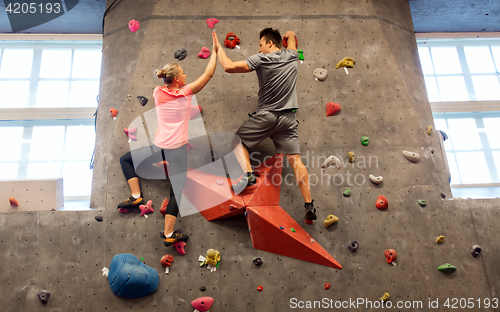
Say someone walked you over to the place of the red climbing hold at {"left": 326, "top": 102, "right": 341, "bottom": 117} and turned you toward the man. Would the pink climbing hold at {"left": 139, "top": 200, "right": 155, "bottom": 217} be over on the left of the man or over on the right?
right

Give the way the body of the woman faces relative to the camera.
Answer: away from the camera

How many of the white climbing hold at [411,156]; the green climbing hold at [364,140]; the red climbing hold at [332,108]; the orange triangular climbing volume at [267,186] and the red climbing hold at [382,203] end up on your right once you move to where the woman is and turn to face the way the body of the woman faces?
5

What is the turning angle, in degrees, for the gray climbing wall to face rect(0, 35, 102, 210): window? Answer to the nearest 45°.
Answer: approximately 90° to its right

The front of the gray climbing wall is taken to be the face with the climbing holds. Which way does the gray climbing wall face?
toward the camera

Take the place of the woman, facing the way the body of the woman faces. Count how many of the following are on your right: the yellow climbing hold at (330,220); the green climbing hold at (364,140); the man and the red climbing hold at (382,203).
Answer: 4

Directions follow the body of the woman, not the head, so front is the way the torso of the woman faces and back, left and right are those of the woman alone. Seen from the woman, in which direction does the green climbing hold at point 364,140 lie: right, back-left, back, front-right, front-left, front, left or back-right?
right

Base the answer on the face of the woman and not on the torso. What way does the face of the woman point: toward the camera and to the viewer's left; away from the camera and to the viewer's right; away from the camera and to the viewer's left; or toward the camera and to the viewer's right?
away from the camera and to the viewer's right

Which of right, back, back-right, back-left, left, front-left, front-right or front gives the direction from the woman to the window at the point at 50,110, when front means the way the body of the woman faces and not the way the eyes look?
front-left

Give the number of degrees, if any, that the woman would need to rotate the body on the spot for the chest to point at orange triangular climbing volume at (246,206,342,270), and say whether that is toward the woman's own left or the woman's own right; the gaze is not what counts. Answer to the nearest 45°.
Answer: approximately 90° to the woman's own right

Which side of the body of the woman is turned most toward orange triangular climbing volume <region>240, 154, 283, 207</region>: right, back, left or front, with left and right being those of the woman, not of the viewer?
right
